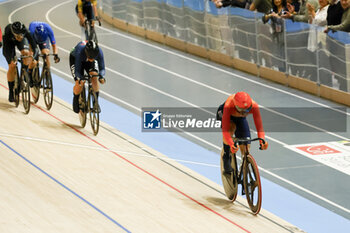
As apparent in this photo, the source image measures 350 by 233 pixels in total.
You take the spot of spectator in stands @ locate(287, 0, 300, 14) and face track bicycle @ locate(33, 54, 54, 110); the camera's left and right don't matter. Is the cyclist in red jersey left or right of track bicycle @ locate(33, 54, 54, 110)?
left

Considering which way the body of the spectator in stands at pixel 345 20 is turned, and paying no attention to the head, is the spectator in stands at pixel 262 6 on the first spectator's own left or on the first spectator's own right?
on the first spectator's own right

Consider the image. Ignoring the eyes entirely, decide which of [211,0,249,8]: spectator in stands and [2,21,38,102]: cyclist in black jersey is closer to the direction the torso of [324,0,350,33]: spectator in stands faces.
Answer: the cyclist in black jersey

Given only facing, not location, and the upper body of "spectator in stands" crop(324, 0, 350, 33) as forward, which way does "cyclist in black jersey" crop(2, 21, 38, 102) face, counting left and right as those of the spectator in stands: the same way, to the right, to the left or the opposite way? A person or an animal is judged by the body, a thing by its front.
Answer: to the left

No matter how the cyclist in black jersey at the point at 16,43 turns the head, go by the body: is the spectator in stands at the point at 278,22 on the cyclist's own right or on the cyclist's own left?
on the cyclist's own left
